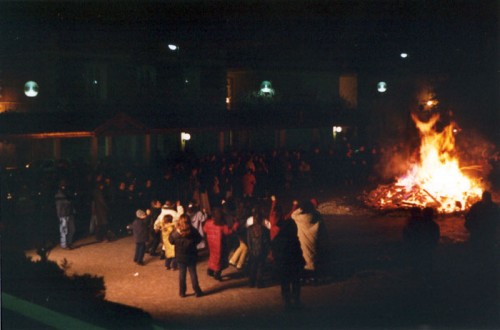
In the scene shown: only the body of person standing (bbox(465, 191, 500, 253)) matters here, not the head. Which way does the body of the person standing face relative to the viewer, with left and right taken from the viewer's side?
facing away from the viewer

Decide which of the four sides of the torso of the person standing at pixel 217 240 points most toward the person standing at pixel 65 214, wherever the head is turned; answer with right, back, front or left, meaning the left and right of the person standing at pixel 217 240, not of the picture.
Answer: left

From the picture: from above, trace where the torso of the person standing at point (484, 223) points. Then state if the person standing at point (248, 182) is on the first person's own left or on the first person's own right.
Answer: on the first person's own left

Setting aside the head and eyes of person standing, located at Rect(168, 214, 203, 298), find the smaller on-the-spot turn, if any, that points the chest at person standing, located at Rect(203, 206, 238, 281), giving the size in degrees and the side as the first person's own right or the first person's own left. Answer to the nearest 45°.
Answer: approximately 45° to the first person's own right

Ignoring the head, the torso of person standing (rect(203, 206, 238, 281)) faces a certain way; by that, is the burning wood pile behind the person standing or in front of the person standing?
in front

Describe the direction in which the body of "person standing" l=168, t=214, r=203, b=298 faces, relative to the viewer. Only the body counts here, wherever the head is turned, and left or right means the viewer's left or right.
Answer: facing away from the viewer

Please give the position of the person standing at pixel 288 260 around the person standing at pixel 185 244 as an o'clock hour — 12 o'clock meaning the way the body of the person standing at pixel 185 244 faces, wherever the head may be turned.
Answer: the person standing at pixel 288 260 is roughly at 4 o'clock from the person standing at pixel 185 244.
